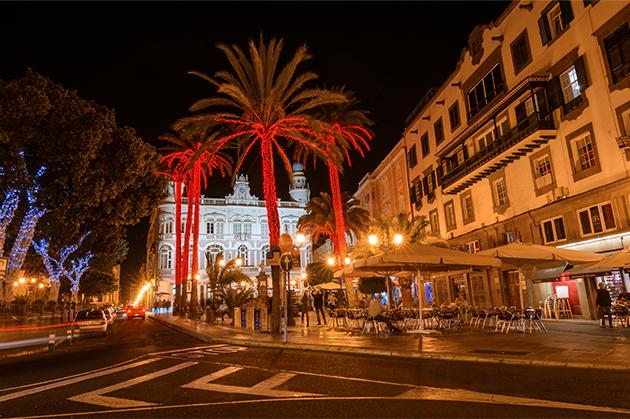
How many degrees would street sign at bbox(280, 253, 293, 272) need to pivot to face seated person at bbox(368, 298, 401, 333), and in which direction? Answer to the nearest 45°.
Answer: approximately 90° to its left

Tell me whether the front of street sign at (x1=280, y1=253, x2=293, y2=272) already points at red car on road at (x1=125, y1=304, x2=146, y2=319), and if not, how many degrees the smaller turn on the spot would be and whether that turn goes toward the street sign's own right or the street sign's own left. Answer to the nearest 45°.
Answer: approximately 135° to the street sign's own right

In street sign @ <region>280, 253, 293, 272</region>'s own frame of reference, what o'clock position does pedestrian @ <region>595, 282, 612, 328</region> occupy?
The pedestrian is roughly at 9 o'clock from the street sign.

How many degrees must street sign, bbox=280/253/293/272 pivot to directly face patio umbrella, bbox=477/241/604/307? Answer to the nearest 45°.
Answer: approximately 90° to its left

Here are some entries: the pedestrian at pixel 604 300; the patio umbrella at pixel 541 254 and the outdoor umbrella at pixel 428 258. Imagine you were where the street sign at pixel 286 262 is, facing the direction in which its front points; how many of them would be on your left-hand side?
3

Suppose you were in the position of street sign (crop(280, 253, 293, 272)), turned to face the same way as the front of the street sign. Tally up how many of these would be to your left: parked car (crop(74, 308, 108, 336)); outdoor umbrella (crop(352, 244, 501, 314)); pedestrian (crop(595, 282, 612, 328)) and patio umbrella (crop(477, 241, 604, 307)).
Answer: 3

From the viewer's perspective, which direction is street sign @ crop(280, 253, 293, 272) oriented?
toward the camera

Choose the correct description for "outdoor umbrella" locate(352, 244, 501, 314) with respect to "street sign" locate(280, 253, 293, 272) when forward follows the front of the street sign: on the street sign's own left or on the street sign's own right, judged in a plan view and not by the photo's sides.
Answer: on the street sign's own left
